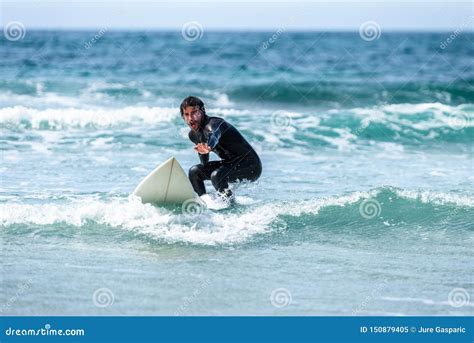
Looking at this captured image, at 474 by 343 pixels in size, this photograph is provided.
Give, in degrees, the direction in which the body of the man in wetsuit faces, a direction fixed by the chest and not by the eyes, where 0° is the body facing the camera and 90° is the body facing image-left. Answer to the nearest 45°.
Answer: approximately 45°
